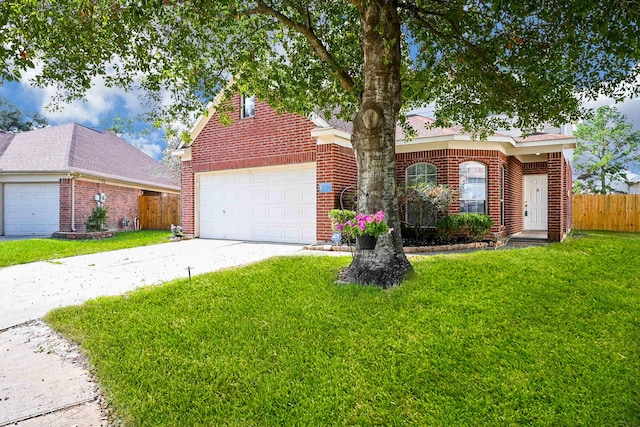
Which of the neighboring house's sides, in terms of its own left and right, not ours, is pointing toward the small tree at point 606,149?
left

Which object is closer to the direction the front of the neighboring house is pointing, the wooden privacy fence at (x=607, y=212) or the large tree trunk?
the large tree trunk

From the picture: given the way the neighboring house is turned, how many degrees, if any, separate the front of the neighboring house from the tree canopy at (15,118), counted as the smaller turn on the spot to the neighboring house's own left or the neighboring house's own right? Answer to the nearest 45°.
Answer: approximately 180°

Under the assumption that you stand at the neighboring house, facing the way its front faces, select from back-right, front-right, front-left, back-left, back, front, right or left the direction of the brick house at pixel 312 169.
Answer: front-left

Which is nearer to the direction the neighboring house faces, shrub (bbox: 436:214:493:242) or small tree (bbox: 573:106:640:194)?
the shrub

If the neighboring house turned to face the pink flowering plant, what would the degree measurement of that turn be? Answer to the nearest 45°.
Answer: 0° — it already faces it

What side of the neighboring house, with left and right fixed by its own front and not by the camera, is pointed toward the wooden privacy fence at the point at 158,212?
left

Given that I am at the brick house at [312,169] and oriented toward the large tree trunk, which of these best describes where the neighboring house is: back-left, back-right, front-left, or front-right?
back-right

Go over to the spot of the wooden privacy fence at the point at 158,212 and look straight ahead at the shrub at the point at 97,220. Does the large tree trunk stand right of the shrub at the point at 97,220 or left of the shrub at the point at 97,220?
left

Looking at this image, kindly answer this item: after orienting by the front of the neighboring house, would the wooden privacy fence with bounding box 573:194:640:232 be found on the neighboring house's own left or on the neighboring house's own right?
on the neighboring house's own left

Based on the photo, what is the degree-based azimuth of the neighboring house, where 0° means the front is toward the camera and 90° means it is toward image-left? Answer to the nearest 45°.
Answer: approximately 0°

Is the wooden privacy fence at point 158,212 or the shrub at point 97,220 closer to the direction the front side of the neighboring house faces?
the shrub

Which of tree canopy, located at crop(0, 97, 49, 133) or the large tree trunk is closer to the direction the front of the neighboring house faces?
the large tree trunk
